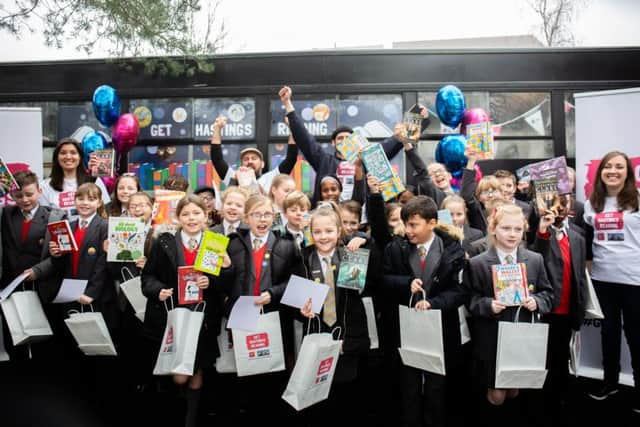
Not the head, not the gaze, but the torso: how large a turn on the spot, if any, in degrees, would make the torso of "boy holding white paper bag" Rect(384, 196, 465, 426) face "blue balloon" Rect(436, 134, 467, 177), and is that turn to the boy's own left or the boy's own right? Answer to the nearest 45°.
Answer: approximately 180°

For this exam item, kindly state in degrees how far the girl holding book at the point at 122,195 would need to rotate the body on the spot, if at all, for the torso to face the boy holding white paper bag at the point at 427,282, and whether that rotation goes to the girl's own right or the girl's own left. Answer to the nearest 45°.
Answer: approximately 45° to the girl's own left

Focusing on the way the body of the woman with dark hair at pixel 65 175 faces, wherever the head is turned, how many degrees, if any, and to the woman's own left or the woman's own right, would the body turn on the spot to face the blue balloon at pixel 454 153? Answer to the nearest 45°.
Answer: approximately 90° to the woman's own left
